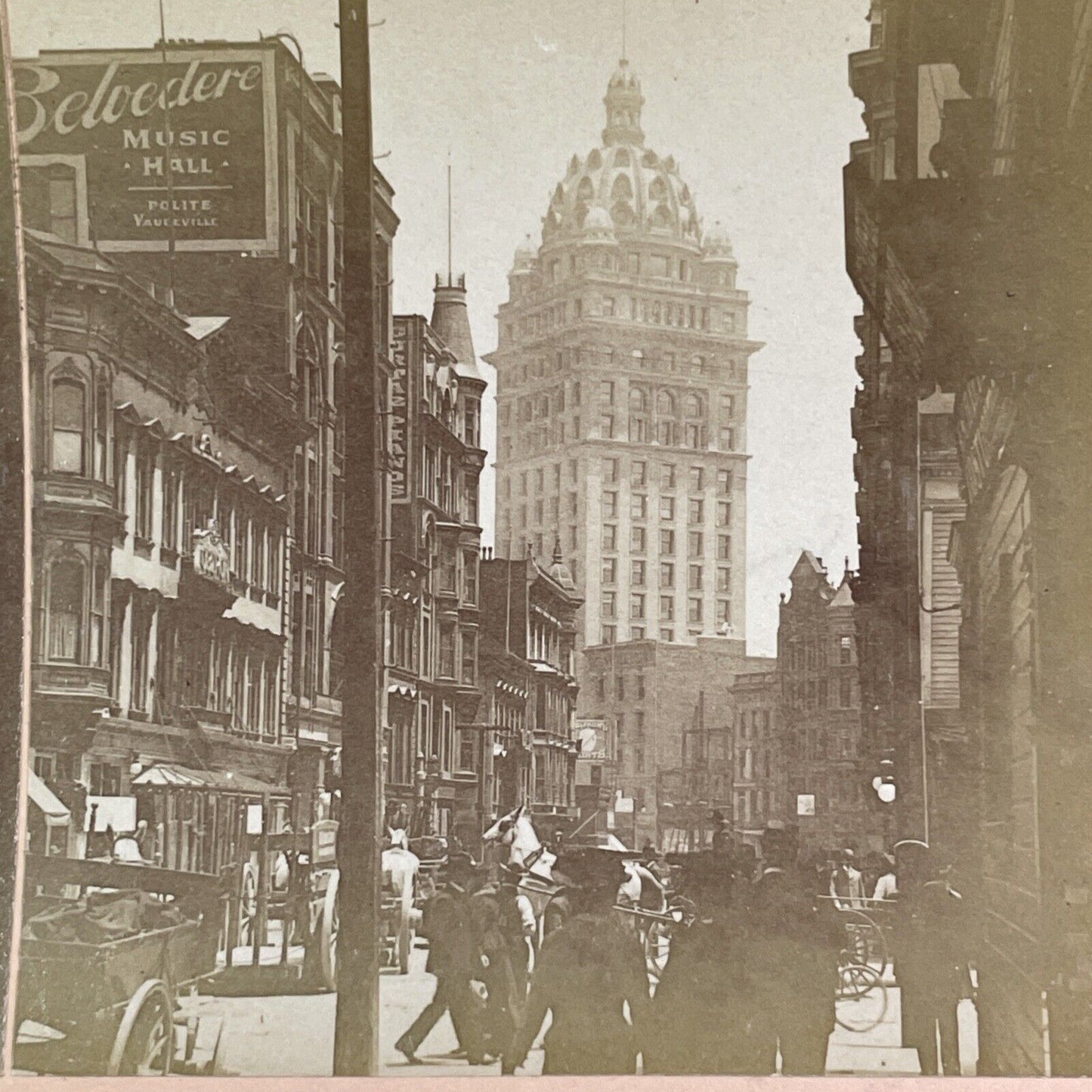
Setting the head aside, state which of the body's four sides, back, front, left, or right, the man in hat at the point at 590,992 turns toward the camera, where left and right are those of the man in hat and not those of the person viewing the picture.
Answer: back

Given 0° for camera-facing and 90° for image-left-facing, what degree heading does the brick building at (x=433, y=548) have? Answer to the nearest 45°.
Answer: approximately 315°

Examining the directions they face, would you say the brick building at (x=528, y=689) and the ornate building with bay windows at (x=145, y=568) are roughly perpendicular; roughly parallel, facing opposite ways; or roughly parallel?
roughly parallel

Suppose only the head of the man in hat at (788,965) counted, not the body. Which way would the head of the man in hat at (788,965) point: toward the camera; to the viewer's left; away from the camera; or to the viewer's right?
away from the camera

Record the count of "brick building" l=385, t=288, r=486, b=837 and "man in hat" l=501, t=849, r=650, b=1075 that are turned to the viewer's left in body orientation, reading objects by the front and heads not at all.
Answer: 0

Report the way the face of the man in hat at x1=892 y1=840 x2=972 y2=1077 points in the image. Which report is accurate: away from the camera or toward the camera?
away from the camera

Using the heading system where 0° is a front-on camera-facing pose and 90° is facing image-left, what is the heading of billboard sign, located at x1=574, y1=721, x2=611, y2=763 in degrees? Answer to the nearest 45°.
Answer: approximately 0°

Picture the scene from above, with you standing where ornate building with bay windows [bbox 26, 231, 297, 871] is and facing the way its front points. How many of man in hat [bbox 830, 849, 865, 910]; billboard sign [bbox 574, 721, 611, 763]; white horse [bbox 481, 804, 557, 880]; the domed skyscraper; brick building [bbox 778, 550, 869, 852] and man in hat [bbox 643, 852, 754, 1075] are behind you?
0

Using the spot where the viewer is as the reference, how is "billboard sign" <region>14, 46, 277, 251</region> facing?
facing the viewer

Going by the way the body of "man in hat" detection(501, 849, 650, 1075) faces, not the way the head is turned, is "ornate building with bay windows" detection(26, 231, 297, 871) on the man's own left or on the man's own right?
on the man's own left
